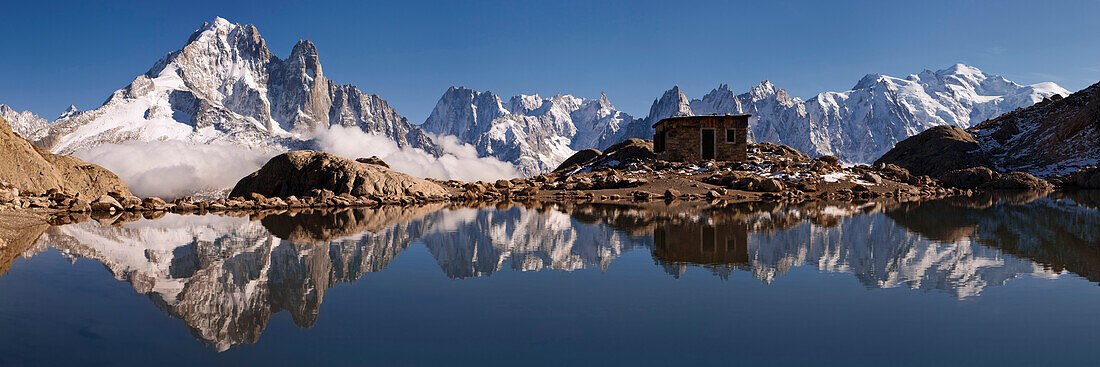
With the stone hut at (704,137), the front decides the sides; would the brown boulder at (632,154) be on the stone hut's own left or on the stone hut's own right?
on the stone hut's own right

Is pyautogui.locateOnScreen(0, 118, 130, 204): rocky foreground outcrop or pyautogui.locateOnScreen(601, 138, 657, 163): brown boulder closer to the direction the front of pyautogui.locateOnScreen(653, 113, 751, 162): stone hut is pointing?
the rocky foreground outcrop

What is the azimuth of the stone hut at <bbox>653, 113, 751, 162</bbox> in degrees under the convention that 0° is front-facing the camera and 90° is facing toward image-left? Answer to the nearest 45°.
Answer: approximately 0°

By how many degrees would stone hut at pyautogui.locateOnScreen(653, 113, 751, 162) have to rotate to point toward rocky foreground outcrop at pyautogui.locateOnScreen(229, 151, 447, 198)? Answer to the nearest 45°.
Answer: approximately 45° to its right

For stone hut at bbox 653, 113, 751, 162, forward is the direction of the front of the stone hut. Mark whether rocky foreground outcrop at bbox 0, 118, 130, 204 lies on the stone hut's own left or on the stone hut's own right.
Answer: on the stone hut's own right

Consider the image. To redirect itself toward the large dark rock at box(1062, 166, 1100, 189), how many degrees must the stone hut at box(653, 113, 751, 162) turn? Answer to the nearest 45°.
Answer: approximately 135° to its left

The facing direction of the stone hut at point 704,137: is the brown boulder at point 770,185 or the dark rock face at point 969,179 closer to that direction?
the brown boulder

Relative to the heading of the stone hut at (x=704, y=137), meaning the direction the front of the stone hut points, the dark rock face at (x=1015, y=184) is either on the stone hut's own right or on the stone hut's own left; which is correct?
on the stone hut's own left
